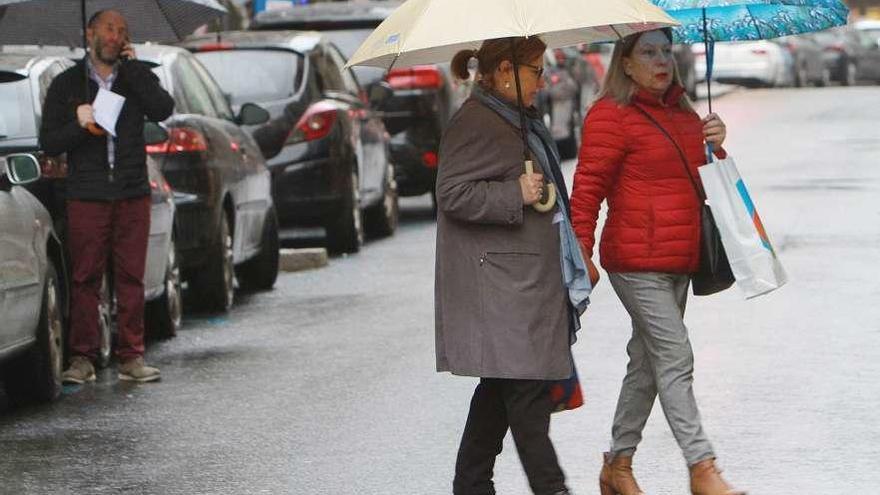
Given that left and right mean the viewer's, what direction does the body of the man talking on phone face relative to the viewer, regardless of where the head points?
facing the viewer

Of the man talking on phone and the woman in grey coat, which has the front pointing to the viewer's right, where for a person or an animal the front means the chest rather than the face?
the woman in grey coat

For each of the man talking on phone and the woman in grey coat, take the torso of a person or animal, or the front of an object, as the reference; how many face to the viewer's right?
1

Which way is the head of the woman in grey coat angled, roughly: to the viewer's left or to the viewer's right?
to the viewer's right

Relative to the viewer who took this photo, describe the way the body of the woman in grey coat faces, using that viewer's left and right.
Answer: facing to the right of the viewer

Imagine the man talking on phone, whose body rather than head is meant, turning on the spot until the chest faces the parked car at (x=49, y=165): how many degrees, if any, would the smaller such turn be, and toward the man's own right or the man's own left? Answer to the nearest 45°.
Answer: approximately 135° to the man's own right

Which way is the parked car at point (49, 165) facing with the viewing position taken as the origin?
facing away from the viewer and to the right of the viewer

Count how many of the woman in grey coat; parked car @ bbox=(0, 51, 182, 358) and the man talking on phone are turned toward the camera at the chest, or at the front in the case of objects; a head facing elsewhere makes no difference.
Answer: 1
